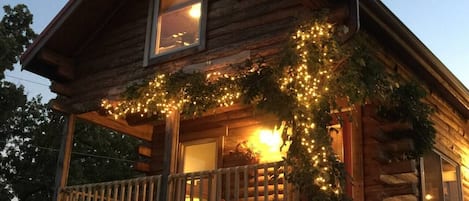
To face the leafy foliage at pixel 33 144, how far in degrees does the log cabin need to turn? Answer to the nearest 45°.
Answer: approximately 90° to its right

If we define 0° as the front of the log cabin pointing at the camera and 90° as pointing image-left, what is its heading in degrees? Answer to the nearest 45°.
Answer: approximately 45°

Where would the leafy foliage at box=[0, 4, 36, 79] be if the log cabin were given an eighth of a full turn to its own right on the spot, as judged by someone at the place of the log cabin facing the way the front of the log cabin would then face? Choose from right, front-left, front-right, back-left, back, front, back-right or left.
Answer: front-right
